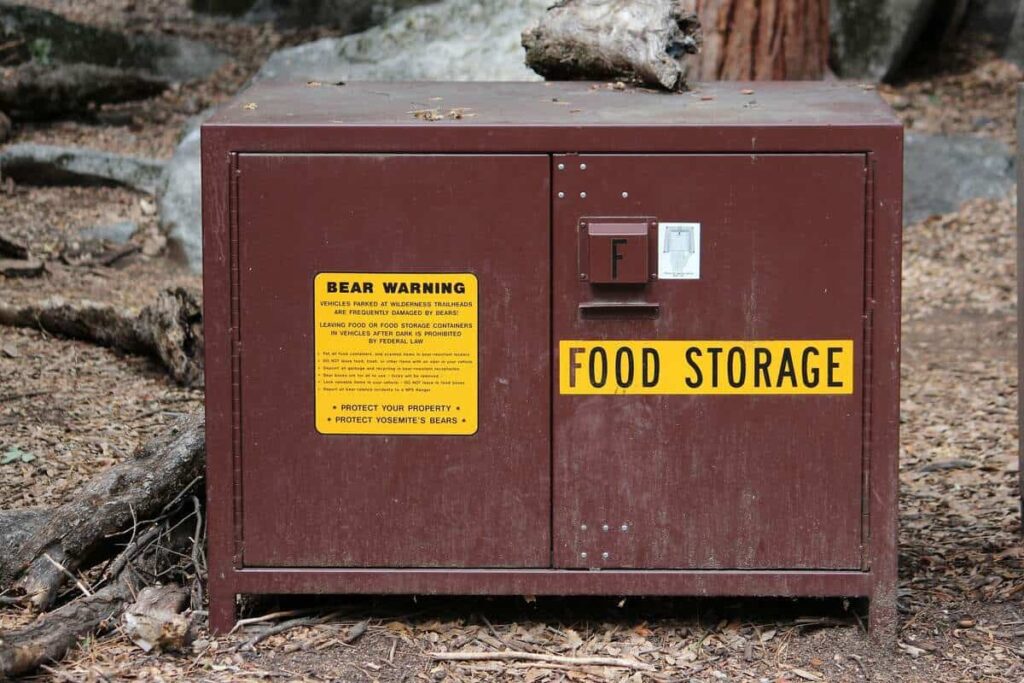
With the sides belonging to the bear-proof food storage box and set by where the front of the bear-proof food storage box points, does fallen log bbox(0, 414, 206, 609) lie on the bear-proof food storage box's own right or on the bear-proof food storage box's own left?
on the bear-proof food storage box's own right

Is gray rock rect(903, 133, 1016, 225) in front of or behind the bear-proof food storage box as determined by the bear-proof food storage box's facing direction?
behind

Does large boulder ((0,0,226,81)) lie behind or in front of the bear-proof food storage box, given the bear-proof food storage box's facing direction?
behind

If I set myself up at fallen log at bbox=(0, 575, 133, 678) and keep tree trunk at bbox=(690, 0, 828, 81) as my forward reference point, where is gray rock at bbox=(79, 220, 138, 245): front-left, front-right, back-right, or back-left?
front-left

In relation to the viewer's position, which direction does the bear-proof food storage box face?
facing the viewer

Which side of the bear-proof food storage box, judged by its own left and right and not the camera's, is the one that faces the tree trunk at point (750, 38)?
back

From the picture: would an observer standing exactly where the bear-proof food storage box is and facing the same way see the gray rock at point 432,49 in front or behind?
behind

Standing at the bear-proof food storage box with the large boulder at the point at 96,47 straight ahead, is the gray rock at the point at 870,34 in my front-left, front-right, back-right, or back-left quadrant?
front-right

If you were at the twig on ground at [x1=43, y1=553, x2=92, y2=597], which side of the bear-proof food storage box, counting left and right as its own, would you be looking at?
right

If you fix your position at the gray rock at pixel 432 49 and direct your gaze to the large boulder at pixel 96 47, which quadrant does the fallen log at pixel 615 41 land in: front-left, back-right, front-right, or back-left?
back-left
